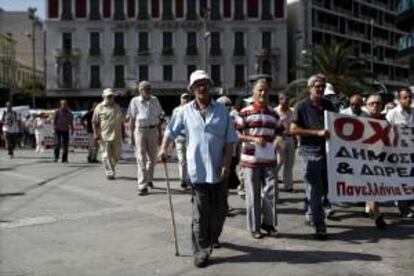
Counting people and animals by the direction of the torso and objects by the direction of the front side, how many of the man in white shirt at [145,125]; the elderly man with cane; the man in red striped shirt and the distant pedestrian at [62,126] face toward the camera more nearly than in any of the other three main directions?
4

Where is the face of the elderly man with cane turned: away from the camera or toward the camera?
toward the camera

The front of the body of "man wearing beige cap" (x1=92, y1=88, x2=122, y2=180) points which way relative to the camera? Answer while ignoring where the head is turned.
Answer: toward the camera

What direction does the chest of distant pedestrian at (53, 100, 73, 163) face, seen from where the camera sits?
toward the camera

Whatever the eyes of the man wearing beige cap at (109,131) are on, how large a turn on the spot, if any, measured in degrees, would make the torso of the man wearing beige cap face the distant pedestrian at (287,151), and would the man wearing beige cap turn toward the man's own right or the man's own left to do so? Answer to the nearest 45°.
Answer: approximately 45° to the man's own left

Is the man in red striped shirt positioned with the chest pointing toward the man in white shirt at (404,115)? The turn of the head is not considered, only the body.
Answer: no

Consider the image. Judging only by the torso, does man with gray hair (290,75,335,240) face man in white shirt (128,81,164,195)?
no

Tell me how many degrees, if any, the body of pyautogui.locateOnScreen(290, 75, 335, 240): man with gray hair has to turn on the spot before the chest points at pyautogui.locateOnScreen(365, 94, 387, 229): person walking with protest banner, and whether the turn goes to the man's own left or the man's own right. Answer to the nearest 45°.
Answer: approximately 90° to the man's own left

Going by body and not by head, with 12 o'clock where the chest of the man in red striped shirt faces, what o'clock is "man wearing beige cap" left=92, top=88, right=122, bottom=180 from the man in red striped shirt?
The man wearing beige cap is roughly at 5 o'clock from the man in red striped shirt.

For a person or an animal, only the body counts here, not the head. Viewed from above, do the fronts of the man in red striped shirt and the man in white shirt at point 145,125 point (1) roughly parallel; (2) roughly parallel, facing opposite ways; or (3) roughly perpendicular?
roughly parallel

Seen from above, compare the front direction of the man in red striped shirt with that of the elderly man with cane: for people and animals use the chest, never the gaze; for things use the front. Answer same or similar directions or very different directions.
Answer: same or similar directions

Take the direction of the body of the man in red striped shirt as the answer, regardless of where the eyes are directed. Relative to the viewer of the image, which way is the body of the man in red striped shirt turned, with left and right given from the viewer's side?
facing the viewer

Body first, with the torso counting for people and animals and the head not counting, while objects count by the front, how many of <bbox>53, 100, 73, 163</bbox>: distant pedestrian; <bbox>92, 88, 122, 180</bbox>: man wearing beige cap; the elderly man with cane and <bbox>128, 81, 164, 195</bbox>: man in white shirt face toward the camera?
4

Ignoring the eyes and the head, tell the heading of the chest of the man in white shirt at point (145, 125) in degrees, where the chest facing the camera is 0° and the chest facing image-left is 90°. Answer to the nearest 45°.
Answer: approximately 0°
